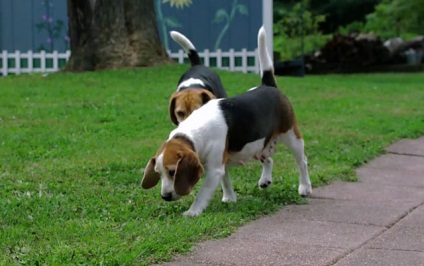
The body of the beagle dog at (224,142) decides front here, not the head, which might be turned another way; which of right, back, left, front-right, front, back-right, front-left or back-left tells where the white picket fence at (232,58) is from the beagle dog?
back-right

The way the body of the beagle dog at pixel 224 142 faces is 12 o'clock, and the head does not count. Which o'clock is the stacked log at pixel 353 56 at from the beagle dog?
The stacked log is roughly at 5 o'clock from the beagle dog.

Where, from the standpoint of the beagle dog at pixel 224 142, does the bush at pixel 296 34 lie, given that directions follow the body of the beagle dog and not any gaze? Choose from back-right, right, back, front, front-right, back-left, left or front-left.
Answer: back-right

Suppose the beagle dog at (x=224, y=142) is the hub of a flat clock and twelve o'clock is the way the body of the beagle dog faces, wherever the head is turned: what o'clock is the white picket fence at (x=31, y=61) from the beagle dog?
The white picket fence is roughly at 4 o'clock from the beagle dog.

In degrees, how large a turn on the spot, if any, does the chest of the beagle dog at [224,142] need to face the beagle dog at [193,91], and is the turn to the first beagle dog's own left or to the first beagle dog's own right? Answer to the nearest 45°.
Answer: approximately 135° to the first beagle dog's own right

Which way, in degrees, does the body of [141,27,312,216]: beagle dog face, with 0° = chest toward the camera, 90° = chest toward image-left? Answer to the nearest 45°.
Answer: approximately 45°

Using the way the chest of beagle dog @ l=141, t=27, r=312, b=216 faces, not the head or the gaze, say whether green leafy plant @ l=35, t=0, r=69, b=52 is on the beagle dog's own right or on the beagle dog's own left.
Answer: on the beagle dog's own right
